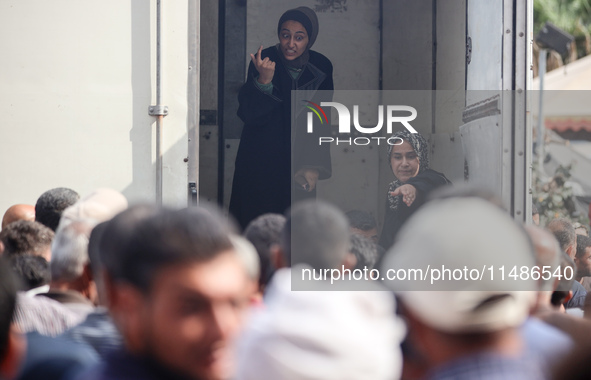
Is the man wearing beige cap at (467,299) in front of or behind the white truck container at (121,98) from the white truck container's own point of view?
behind

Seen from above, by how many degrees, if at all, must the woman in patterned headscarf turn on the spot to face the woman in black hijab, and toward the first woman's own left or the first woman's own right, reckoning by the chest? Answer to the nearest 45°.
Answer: approximately 90° to the first woman's own right

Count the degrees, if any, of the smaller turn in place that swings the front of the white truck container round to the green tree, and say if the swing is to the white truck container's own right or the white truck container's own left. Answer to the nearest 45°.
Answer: approximately 45° to the white truck container's own right

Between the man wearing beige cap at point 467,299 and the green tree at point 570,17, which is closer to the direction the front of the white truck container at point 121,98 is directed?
the green tree

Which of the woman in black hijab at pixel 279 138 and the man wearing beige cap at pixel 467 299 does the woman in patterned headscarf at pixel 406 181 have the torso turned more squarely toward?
the man wearing beige cap

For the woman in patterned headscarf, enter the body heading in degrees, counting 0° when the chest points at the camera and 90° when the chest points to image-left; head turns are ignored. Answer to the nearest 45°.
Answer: approximately 45°

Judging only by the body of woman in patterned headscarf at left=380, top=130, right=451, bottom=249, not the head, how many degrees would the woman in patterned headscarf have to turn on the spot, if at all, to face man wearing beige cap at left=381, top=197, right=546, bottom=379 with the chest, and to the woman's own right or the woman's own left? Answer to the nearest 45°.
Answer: approximately 45° to the woman's own left

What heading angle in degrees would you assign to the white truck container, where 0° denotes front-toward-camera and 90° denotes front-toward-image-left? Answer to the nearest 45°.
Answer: approximately 180°
